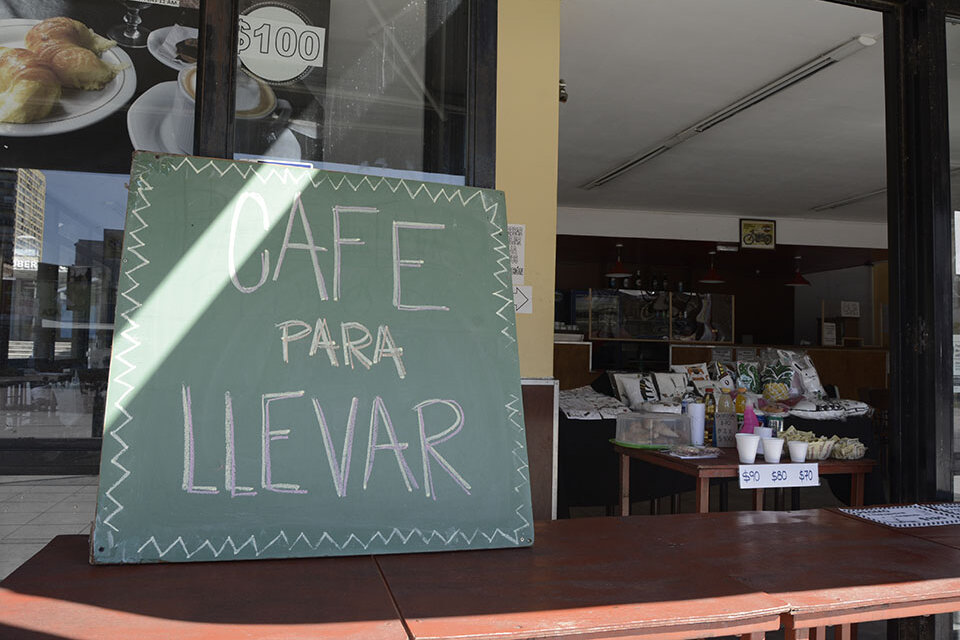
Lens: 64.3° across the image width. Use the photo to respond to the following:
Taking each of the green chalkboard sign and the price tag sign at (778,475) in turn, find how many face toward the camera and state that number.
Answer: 2

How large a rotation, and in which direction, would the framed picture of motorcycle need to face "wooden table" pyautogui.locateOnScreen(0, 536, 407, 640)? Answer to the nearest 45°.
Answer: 0° — it already faces it

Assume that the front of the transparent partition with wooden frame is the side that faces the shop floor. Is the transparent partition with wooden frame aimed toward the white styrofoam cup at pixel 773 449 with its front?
yes

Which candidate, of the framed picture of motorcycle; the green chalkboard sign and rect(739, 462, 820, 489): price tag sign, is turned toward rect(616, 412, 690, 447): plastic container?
the framed picture of motorcycle

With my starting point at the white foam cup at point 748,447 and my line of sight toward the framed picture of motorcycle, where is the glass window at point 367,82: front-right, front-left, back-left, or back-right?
back-left

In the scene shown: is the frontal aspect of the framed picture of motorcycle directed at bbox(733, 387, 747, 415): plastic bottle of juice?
yes

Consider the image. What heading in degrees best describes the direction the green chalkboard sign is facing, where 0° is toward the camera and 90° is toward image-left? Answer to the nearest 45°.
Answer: approximately 0°

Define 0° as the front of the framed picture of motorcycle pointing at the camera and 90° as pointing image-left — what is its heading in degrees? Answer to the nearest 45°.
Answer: approximately 0°
